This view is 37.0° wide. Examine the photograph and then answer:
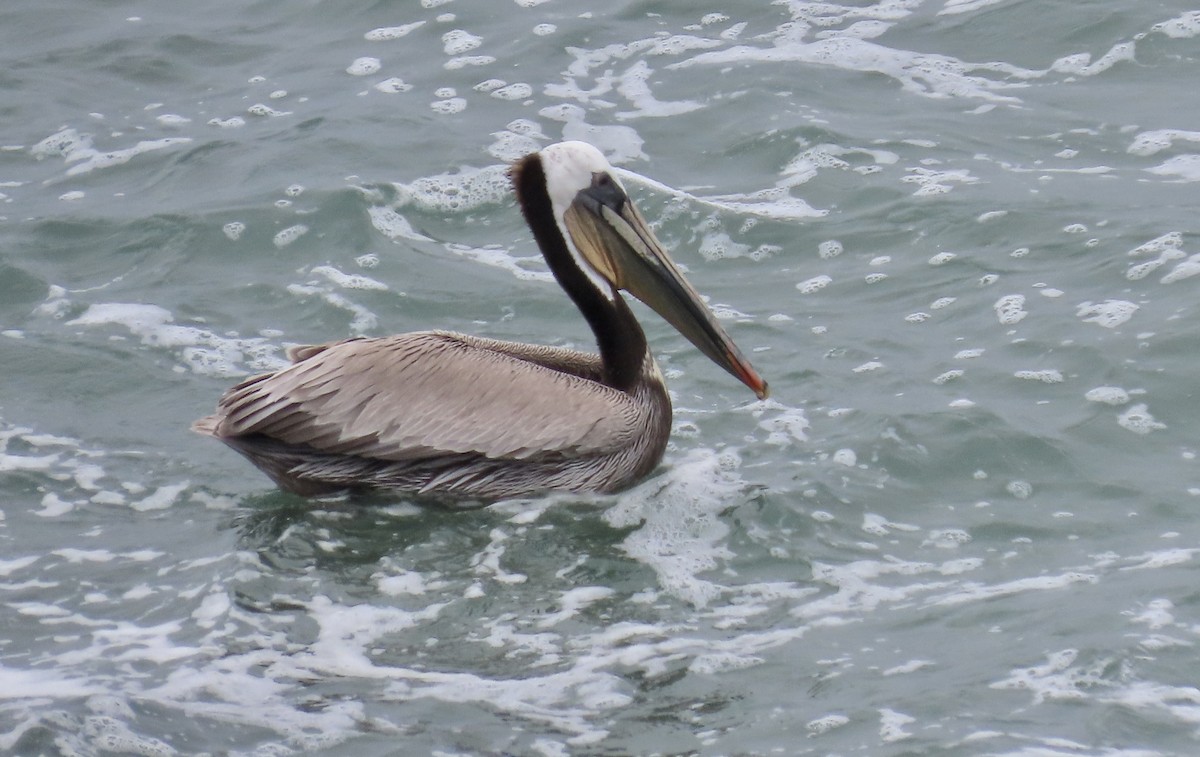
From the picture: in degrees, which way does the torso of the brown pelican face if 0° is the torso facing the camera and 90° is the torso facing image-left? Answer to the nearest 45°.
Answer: approximately 270°
